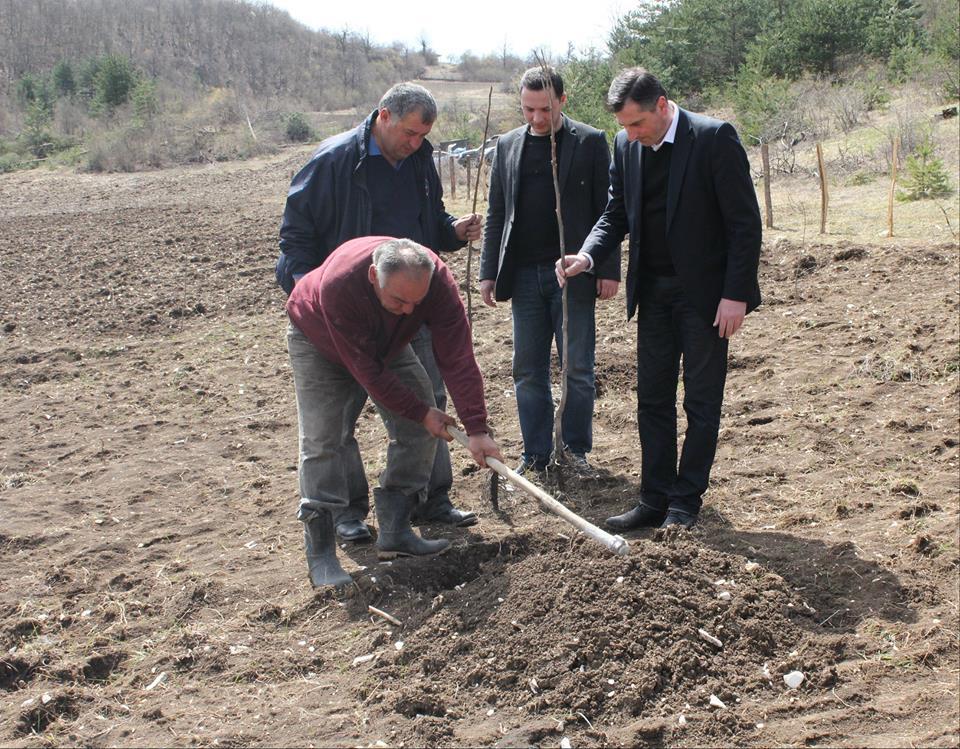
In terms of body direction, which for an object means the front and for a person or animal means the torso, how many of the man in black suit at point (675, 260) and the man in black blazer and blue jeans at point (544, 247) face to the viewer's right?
0

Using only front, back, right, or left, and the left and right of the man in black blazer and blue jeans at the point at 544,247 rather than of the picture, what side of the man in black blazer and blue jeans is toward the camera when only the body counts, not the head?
front

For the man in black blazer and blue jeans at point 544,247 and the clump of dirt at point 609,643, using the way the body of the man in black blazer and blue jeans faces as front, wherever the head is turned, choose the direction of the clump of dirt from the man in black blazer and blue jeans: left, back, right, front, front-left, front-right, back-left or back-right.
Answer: front

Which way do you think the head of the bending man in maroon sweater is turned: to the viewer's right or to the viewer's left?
to the viewer's right

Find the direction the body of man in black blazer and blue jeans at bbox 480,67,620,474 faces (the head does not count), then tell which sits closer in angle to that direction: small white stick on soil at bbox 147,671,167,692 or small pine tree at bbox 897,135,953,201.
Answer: the small white stick on soil

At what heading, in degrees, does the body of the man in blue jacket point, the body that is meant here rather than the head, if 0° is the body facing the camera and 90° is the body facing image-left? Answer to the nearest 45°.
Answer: approximately 315°

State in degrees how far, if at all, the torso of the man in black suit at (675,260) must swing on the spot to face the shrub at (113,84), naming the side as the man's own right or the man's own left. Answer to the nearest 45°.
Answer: approximately 90° to the man's own right

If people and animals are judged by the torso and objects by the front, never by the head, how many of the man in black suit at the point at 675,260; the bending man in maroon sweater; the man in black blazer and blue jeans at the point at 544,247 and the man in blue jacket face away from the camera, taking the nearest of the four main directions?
0

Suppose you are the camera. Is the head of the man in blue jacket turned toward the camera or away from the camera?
toward the camera

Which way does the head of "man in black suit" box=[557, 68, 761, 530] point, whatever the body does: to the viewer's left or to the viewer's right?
to the viewer's left

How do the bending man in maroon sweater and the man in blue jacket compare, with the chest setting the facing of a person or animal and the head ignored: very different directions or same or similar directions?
same or similar directions

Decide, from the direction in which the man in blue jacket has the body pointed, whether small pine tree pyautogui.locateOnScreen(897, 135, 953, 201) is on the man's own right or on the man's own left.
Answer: on the man's own left

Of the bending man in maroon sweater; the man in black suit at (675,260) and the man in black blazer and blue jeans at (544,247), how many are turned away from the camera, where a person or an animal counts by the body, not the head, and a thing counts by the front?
0

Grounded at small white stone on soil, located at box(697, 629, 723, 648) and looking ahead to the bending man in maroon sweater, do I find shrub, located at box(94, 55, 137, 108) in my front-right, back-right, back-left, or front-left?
front-right
